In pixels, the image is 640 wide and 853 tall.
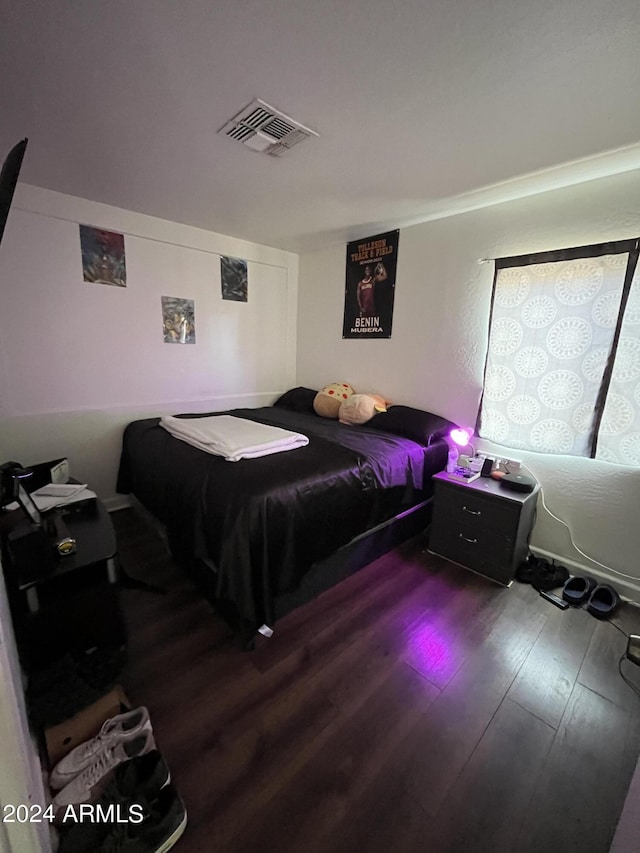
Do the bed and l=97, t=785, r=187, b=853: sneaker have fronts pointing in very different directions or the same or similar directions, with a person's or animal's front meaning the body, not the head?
same or similar directions

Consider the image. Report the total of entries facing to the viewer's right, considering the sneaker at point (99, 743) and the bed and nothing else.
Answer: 0

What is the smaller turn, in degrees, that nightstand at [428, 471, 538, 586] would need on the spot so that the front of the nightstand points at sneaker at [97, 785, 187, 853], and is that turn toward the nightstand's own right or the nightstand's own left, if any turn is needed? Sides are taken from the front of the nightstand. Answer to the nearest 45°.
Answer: approximately 45° to the nightstand's own left

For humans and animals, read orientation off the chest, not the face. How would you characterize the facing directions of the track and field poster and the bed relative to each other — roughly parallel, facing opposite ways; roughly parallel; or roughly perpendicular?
roughly parallel

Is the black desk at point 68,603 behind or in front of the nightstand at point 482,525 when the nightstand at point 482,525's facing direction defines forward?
in front

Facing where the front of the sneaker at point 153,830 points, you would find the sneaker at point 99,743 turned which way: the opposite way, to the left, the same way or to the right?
the same way

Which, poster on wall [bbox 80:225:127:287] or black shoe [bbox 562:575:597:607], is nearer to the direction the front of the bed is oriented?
the poster on wall

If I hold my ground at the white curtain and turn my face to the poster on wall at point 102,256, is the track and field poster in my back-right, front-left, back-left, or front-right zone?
front-right

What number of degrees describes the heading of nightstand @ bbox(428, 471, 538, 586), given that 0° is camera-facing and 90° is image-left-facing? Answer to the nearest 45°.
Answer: approximately 45°

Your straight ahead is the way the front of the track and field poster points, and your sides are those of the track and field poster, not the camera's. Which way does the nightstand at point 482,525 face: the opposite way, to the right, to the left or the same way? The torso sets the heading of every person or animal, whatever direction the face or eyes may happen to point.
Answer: the same way

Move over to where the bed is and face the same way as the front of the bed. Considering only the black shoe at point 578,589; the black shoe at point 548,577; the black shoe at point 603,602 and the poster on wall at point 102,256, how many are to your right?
1
